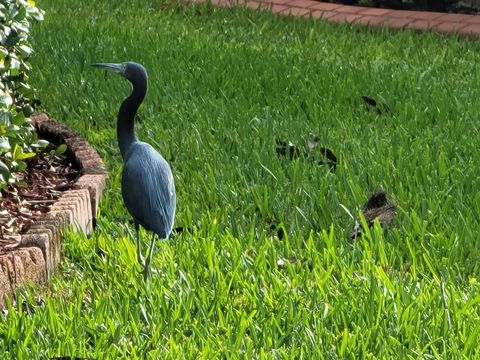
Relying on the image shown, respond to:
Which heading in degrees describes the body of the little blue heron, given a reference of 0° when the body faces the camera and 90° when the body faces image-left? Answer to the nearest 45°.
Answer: approximately 135°

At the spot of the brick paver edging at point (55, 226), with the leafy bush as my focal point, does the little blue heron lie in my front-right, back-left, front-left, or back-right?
back-right

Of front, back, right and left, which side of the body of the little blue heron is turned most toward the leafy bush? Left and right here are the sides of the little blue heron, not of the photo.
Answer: front

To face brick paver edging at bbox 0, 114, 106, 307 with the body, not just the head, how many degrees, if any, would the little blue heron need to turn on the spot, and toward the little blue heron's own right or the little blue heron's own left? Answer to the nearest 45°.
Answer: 0° — it already faces it
